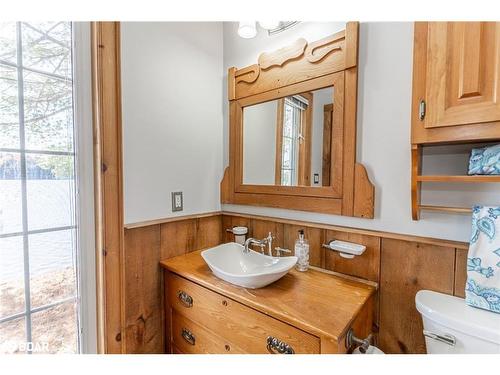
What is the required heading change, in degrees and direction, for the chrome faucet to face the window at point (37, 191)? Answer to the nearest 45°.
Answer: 0° — it already faces it

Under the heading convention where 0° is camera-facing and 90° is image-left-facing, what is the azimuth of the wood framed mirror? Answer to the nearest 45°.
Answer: approximately 45°

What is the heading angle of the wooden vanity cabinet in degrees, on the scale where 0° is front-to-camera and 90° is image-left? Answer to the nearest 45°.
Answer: approximately 45°

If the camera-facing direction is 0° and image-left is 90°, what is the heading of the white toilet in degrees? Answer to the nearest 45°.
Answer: approximately 45°

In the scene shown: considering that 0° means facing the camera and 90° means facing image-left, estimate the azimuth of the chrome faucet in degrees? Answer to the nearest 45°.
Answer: approximately 45°

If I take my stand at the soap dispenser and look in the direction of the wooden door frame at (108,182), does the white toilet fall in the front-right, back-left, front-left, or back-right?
back-left
